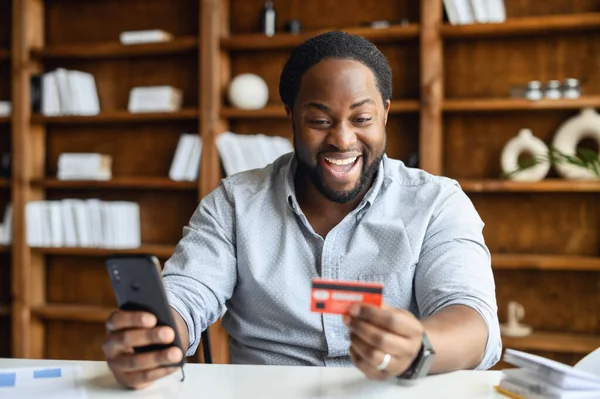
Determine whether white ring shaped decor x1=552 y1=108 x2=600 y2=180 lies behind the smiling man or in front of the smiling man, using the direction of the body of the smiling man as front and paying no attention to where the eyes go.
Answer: behind

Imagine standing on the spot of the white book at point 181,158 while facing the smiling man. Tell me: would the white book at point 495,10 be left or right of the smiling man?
left

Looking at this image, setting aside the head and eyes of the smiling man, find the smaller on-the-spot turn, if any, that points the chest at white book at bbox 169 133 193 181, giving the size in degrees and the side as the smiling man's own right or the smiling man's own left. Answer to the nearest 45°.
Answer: approximately 180°

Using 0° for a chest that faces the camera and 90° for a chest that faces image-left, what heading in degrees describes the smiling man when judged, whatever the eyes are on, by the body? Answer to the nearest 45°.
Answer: approximately 0°

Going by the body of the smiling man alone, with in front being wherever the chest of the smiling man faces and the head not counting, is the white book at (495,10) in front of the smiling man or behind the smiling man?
behind

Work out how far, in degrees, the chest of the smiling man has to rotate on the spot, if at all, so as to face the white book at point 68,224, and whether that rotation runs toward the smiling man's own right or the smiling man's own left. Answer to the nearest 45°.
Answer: approximately 135° to the smiling man's own right

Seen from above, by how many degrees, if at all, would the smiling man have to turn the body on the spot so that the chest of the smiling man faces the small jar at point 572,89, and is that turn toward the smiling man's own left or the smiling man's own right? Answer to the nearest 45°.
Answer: approximately 135° to the smiling man's own left

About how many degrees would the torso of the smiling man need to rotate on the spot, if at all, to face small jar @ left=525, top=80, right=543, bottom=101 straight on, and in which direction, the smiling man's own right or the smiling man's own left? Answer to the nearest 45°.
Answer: approximately 135° to the smiling man's own left

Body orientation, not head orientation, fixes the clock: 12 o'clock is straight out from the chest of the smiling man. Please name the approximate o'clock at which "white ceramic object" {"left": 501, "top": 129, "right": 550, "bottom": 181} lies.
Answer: The white ceramic object is roughly at 7 o'clock from the smiling man.
